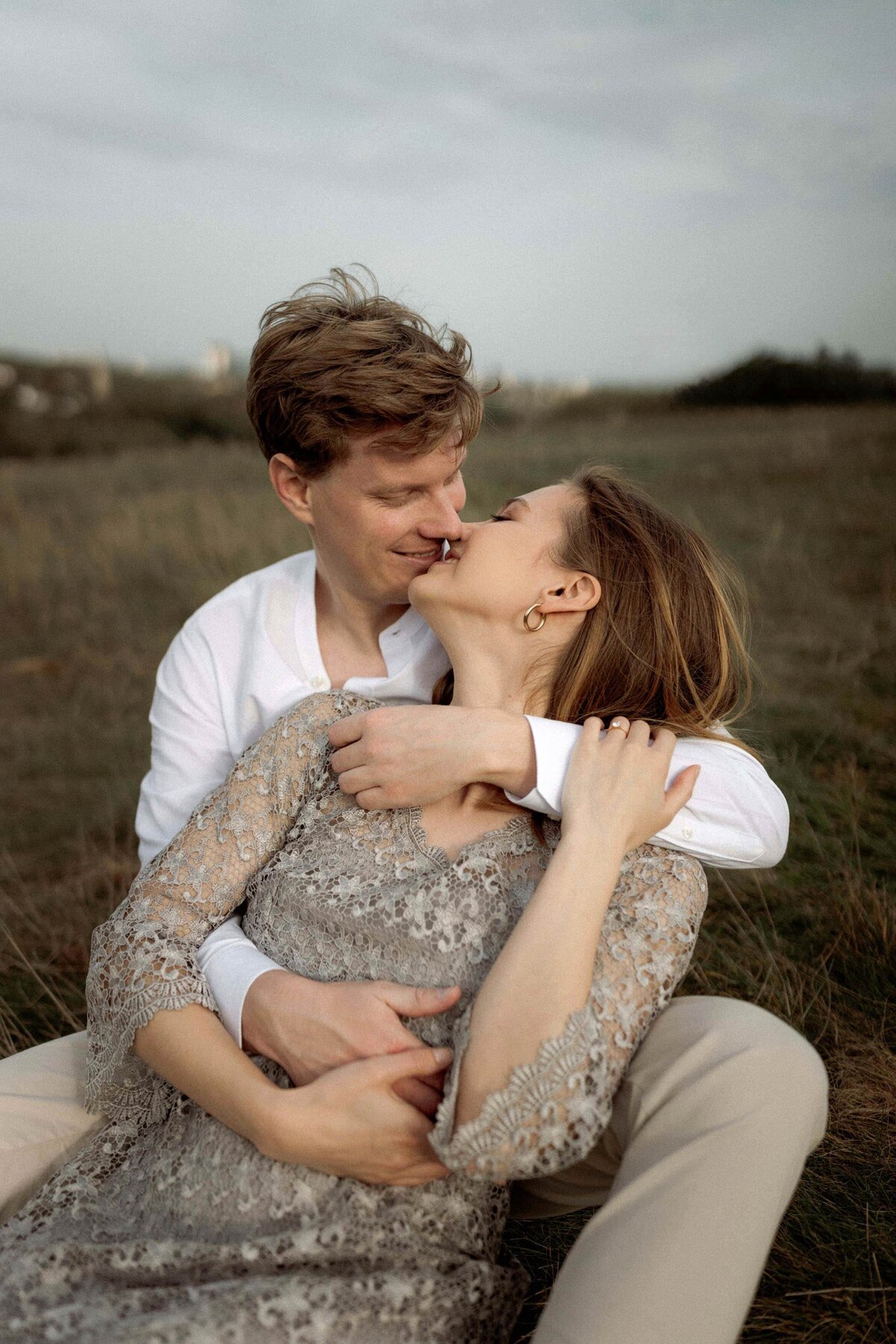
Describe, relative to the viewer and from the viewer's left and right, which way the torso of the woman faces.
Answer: facing the viewer

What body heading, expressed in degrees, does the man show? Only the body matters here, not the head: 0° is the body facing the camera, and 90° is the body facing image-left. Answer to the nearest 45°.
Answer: approximately 0°

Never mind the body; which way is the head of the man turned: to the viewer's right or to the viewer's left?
to the viewer's right

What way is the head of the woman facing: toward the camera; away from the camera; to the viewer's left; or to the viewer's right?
to the viewer's left

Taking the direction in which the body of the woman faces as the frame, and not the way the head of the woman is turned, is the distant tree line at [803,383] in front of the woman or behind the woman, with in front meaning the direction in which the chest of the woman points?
behind

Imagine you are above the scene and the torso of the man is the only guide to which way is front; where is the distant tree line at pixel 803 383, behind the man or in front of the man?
behind
